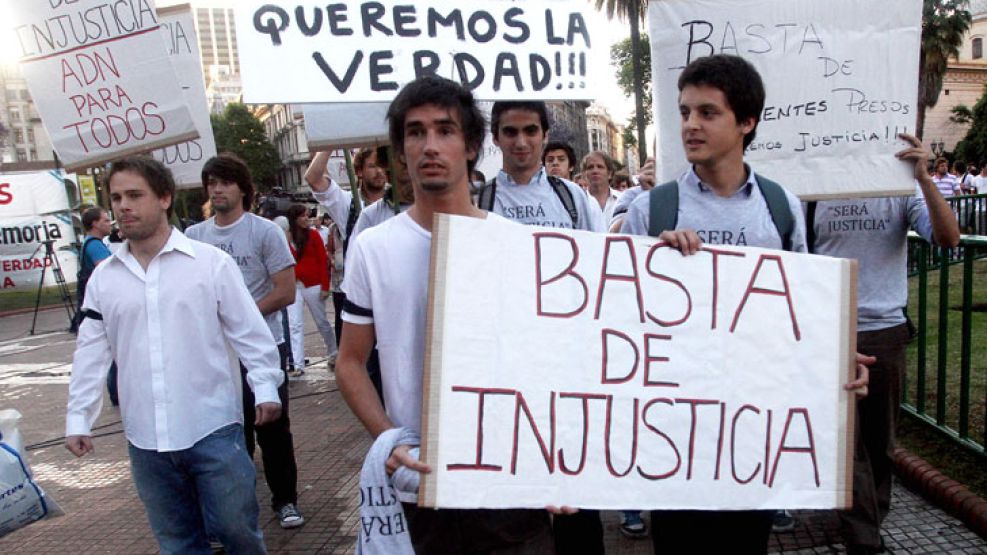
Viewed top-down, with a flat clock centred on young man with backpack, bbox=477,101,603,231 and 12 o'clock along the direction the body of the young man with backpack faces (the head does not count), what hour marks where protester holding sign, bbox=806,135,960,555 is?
The protester holding sign is roughly at 9 o'clock from the young man with backpack.

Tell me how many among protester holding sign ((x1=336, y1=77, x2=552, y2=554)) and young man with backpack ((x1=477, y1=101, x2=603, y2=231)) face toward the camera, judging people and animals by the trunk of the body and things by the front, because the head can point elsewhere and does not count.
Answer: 2

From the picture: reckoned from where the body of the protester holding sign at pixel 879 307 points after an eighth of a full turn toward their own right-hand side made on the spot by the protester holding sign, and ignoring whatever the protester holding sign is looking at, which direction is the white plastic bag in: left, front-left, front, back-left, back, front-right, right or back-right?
front

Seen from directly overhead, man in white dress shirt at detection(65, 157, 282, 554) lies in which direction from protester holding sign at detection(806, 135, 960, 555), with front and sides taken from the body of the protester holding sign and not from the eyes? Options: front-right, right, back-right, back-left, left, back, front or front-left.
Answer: front-right

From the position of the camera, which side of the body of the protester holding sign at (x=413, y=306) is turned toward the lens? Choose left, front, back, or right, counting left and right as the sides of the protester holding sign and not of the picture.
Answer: front

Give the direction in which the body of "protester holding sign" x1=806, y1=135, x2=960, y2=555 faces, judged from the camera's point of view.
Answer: toward the camera

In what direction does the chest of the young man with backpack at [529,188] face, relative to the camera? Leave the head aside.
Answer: toward the camera

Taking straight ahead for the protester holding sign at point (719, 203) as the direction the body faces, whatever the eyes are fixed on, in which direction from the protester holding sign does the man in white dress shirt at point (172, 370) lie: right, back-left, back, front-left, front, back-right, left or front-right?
right

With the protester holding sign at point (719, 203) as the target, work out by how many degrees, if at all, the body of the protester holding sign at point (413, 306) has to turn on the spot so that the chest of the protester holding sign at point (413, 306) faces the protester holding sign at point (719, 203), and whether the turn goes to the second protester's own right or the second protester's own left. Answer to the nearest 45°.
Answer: approximately 90° to the second protester's own left

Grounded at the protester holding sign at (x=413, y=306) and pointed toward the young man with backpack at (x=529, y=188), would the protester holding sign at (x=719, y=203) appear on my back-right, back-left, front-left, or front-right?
front-right

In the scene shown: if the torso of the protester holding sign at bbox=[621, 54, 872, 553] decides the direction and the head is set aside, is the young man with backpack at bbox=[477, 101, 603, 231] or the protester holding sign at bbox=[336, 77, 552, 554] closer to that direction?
the protester holding sign

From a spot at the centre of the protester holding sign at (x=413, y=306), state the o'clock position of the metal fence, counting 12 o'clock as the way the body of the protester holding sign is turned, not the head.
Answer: The metal fence is roughly at 8 o'clock from the protester holding sign.

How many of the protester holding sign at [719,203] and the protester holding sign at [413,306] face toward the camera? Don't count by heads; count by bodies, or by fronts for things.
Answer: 2

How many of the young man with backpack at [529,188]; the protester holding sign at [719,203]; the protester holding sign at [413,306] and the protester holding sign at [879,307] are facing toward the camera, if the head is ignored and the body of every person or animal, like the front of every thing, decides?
4

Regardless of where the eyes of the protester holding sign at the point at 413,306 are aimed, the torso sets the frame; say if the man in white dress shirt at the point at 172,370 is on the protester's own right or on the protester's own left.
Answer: on the protester's own right
